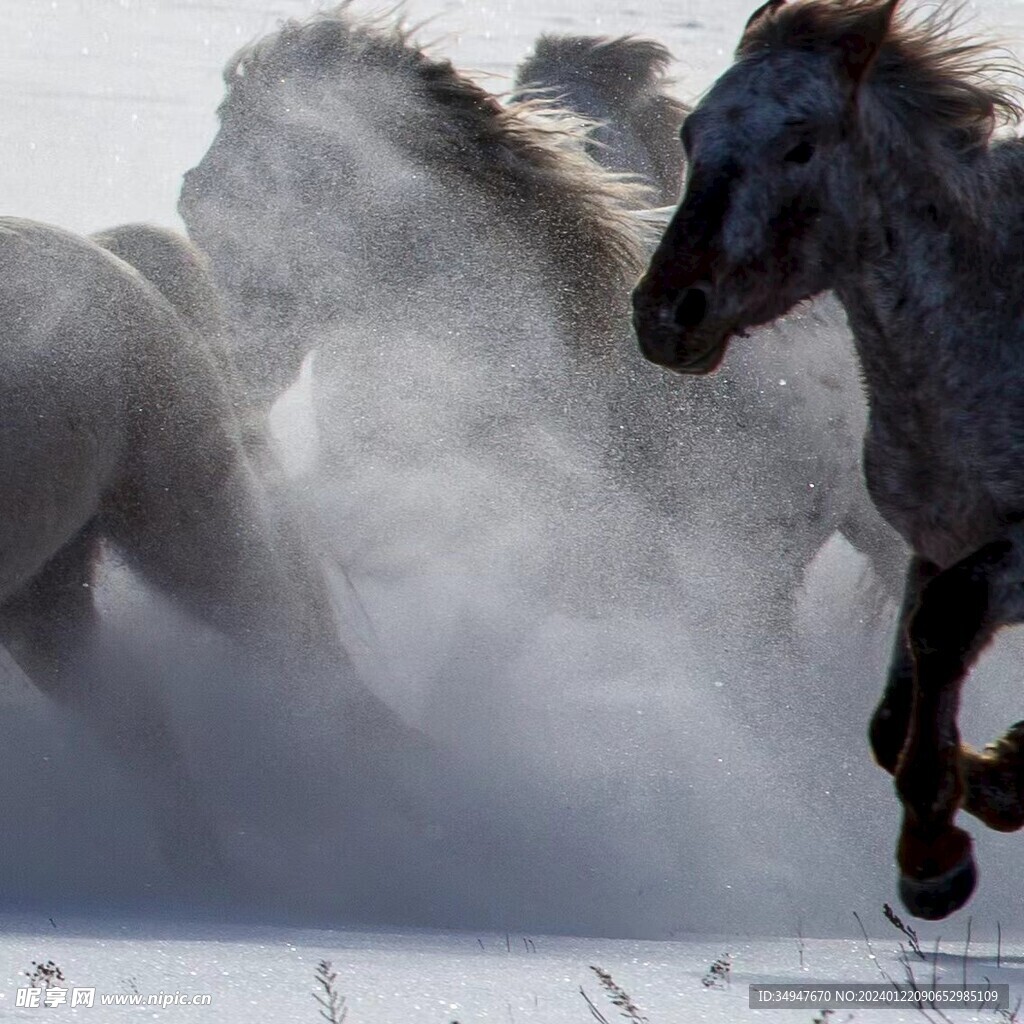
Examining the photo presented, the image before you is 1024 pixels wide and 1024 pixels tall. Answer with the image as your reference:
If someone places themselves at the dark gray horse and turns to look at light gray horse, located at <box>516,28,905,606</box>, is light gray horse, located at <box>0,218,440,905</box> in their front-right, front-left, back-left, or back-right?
front-left

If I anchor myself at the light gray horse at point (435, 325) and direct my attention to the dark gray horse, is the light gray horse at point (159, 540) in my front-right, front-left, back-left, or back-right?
front-right

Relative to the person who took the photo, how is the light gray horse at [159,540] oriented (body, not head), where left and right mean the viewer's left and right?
facing to the left of the viewer

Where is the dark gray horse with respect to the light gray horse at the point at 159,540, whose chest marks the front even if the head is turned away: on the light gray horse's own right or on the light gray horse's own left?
on the light gray horse's own left

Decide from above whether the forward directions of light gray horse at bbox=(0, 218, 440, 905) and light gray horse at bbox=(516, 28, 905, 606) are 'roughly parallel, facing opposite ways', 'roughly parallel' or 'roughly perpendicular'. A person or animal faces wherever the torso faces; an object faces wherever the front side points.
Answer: roughly parallel

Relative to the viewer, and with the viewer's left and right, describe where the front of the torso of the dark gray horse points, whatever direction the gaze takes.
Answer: facing the viewer and to the left of the viewer

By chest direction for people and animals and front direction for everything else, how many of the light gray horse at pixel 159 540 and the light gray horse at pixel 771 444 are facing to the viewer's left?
2

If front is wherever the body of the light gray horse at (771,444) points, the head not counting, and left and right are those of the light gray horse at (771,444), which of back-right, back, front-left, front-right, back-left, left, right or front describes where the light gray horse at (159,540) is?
front-left

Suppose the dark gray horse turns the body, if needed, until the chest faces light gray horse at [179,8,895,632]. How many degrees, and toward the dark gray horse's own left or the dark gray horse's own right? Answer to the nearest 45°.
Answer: approximately 90° to the dark gray horse's own right

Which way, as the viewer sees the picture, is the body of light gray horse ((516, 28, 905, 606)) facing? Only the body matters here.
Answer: to the viewer's left

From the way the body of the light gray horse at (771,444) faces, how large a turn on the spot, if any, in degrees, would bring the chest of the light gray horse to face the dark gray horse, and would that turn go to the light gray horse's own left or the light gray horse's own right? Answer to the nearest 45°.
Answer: approximately 90° to the light gray horse's own left
